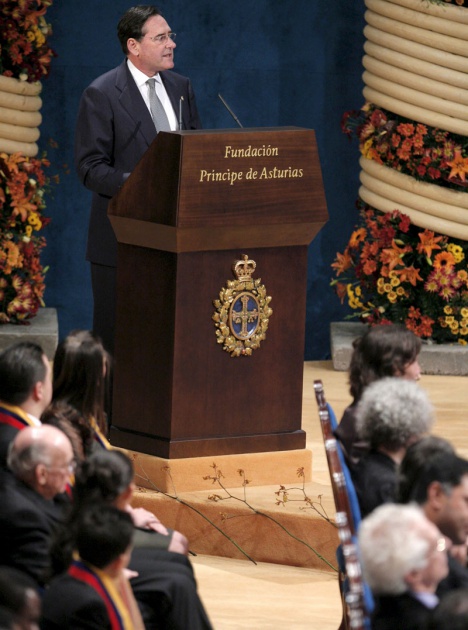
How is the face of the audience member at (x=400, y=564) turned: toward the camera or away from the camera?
away from the camera

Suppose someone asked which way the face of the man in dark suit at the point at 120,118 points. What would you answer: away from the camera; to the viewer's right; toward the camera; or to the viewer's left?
to the viewer's right

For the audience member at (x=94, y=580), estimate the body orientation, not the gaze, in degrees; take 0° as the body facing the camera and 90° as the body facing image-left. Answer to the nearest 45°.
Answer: approximately 225°

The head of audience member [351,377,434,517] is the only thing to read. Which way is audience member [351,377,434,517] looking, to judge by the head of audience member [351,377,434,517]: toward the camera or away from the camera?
away from the camera

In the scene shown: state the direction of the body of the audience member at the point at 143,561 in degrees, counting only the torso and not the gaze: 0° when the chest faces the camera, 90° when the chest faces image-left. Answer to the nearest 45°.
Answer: approximately 225°

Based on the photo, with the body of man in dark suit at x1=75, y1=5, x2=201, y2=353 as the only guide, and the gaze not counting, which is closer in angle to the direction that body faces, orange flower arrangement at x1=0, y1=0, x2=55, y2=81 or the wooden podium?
the wooden podium

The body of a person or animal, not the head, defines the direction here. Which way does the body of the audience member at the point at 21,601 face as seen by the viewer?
to the viewer's right

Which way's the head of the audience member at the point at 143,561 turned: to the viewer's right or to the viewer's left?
to the viewer's right
